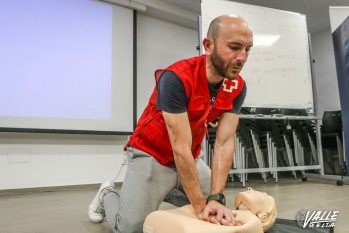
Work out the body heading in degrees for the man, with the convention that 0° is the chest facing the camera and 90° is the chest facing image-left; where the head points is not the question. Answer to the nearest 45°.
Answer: approximately 315°

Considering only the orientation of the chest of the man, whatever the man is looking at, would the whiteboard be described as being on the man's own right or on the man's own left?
on the man's own left

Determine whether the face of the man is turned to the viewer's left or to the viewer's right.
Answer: to the viewer's right

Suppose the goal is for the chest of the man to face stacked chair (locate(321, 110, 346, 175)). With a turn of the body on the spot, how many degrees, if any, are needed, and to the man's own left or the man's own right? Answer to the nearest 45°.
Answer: approximately 90° to the man's own left
